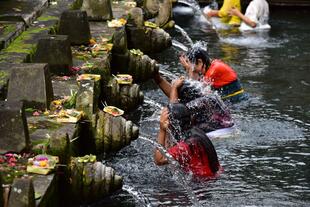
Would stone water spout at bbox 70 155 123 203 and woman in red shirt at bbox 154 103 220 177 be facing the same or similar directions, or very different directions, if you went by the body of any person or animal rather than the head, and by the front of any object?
very different directions

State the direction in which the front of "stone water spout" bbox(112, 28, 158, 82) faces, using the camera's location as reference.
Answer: facing to the right of the viewer

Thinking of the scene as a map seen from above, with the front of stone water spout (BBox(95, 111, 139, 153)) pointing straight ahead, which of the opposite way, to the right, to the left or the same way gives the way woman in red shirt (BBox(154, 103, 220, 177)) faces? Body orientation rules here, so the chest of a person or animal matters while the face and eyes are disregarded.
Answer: the opposite way

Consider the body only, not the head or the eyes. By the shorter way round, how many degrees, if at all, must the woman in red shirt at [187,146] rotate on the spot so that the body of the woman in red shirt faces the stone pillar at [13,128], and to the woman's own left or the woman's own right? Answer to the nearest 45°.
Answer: approximately 45° to the woman's own left

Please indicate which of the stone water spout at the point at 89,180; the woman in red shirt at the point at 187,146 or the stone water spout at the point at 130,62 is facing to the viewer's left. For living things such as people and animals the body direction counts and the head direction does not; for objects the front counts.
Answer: the woman in red shirt

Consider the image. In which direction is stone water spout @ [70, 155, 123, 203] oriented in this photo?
to the viewer's right

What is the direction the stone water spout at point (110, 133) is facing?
to the viewer's right

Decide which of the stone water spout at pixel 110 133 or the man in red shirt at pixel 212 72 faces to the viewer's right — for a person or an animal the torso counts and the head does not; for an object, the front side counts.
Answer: the stone water spout

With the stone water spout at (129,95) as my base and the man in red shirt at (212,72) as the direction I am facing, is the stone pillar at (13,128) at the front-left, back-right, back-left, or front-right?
back-right

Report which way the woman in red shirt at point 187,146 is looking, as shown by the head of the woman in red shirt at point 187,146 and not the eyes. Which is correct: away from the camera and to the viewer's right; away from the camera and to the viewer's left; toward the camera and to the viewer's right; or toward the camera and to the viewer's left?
away from the camera and to the viewer's left

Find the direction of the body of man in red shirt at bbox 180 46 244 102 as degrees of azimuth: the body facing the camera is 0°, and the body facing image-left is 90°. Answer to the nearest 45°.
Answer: approximately 90°

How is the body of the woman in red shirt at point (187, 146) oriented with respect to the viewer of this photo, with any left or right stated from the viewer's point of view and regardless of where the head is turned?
facing to the left of the viewer

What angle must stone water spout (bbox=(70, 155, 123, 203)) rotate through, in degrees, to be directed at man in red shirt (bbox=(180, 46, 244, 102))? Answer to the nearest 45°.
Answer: approximately 45° to its left

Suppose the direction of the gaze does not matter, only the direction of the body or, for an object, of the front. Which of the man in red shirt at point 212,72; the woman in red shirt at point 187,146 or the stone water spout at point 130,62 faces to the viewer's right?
the stone water spout
